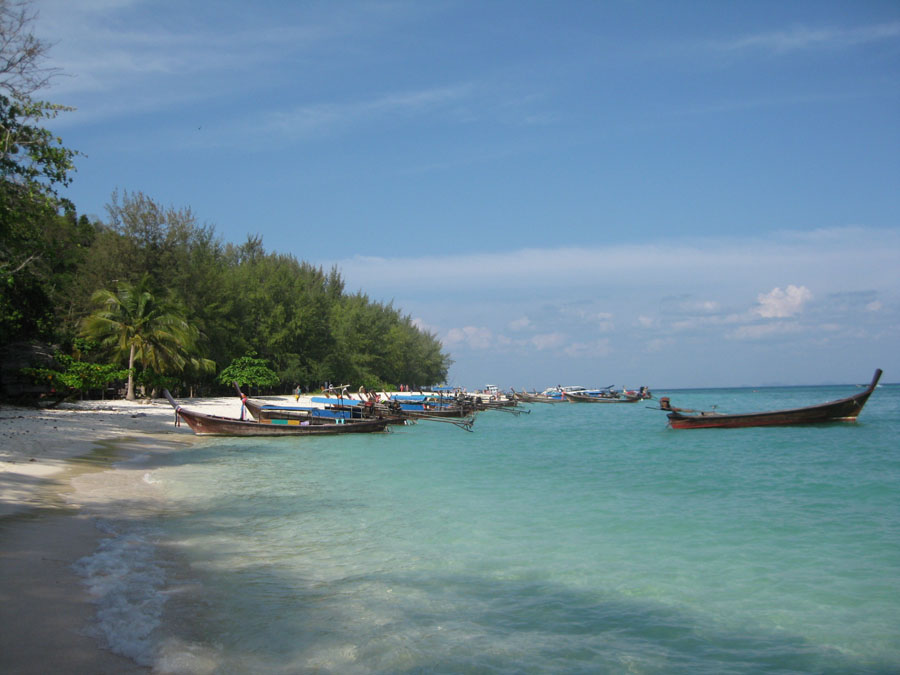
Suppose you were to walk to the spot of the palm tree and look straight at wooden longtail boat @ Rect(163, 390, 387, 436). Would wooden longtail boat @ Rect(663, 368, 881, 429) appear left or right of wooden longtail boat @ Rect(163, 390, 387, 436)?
left

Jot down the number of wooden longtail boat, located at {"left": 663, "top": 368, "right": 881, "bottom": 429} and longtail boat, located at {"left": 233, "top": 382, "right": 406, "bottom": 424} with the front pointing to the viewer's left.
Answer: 1

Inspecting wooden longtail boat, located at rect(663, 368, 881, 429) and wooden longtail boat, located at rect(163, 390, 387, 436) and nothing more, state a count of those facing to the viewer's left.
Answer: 1

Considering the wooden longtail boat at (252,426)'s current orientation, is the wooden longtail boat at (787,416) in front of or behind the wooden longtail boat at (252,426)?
behind

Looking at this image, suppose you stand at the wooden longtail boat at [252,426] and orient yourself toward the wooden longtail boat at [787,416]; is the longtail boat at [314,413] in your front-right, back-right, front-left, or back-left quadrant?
front-left

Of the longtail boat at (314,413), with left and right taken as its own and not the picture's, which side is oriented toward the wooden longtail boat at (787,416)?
back

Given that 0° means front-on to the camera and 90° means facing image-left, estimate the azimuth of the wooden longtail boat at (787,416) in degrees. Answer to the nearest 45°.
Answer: approximately 270°

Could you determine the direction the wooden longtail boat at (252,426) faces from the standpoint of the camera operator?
facing to the left of the viewer

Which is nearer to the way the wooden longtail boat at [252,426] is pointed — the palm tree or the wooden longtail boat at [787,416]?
the palm tree

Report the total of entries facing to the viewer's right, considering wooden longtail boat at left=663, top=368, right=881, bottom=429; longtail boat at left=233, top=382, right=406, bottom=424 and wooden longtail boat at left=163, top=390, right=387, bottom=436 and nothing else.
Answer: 1

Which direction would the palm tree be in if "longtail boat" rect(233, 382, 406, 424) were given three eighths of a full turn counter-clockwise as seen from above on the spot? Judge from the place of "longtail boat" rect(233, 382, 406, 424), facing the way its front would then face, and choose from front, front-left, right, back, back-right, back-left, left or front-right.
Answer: back

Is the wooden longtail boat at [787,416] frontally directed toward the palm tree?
no

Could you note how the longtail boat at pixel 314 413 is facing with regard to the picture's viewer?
facing to the left of the viewer

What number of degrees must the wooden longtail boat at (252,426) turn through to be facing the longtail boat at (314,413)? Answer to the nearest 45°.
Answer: approximately 135° to its right
